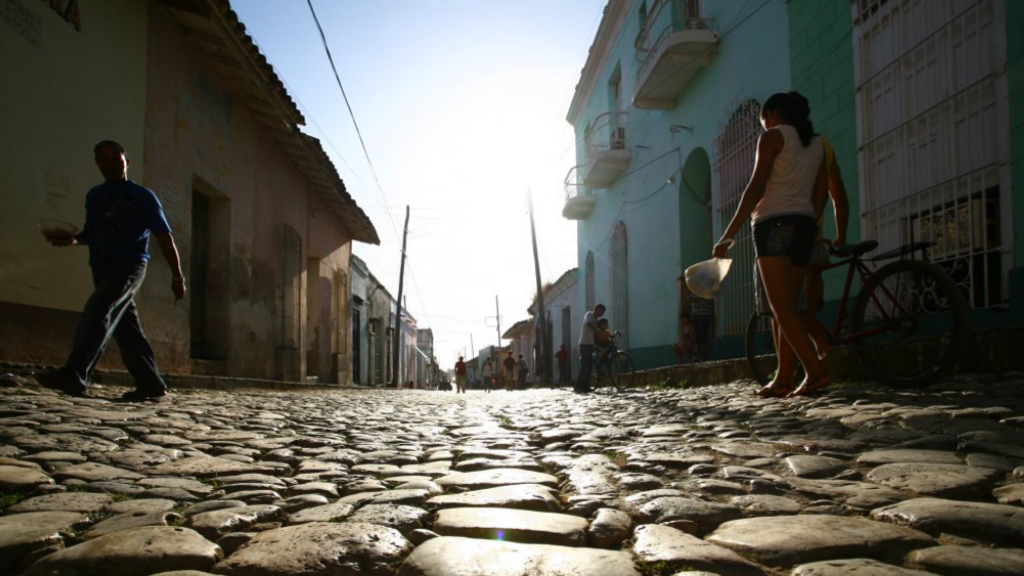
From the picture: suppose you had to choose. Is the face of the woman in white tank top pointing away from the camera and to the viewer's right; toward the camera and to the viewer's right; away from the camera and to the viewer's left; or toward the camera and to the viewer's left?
away from the camera and to the viewer's left

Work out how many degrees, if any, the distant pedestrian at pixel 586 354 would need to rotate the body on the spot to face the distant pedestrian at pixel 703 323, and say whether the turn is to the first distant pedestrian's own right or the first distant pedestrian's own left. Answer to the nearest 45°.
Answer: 0° — they already face them

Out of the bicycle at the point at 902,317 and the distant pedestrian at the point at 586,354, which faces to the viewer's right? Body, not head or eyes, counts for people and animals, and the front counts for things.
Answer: the distant pedestrian

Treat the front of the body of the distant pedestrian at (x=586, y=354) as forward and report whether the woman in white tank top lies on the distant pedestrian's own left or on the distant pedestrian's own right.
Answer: on the distant pedestrian's own right

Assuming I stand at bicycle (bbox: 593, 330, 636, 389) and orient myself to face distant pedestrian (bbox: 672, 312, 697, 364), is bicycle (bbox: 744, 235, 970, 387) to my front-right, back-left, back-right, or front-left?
front-right

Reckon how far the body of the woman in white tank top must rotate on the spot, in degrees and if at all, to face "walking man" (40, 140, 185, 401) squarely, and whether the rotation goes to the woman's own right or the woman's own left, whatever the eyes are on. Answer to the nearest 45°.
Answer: approximately 45° to the woman's own left

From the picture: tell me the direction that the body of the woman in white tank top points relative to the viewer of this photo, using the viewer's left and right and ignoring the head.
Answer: facing away from the viewer and to the left of the viewer

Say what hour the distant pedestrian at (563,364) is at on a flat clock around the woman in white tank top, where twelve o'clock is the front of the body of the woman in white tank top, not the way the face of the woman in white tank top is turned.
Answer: The distant pedestrian is roughly at 1 o'clock from the woman in white tank top.

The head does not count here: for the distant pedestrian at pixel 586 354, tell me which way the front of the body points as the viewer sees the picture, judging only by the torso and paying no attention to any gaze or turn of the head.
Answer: to the viewer's right
